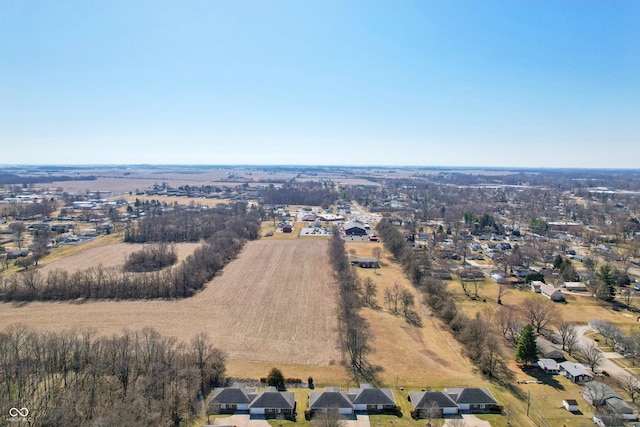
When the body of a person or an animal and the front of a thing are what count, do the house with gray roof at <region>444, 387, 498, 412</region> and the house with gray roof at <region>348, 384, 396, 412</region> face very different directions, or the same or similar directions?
same or similar directions

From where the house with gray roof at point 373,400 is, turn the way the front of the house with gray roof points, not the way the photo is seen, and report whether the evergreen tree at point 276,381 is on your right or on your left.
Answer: on your right

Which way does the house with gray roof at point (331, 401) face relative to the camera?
toward the camera

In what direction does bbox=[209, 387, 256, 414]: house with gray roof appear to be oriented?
toward the camera

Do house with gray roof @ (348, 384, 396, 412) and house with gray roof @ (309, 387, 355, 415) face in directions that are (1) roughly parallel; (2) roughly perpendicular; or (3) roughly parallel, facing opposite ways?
roughly parallel

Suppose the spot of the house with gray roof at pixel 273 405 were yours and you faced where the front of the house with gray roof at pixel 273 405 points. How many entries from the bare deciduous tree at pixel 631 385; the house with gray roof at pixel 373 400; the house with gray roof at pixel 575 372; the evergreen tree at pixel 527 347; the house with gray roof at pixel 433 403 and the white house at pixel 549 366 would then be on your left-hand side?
6

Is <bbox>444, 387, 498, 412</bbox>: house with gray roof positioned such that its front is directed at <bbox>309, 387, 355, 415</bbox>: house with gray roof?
no

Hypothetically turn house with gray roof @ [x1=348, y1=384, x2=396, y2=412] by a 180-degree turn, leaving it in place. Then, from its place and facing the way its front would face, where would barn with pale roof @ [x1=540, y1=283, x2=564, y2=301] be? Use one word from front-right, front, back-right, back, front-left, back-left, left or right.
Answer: front-right

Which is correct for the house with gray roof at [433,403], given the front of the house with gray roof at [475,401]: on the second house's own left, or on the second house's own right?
on the second house's own right

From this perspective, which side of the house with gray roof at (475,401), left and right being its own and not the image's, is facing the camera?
front

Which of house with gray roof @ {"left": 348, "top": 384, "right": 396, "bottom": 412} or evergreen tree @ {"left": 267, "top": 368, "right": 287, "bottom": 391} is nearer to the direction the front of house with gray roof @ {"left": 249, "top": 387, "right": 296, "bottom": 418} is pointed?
the house with gray roof

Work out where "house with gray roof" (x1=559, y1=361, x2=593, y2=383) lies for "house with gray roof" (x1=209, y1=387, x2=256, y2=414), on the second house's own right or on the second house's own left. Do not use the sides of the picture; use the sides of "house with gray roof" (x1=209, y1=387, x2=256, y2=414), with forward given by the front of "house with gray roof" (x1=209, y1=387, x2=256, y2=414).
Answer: on the second house's own left

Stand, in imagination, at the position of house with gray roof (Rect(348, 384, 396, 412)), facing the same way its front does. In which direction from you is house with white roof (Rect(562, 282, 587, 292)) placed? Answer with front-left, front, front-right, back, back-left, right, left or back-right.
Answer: back-left

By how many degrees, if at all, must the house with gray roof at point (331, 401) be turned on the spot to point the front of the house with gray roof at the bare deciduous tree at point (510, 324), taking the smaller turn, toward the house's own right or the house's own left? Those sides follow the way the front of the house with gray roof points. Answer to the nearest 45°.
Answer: approximately 135° to the house's own left

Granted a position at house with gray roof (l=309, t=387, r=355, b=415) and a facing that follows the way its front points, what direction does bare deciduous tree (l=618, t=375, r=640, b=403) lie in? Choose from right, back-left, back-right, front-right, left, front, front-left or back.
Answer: left

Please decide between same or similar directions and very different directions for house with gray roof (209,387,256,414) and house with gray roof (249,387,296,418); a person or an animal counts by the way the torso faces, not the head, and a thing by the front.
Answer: same or similar directions

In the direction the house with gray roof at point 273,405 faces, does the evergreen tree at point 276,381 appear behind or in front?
behind

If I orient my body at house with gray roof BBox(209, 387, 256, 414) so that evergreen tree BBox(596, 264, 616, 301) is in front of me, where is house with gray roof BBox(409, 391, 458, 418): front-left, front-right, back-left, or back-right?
front-right
